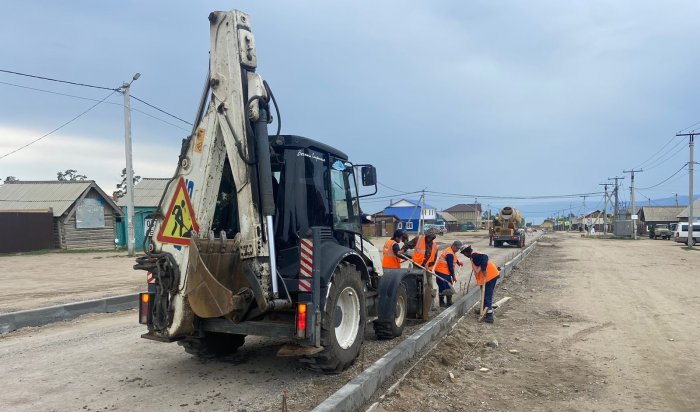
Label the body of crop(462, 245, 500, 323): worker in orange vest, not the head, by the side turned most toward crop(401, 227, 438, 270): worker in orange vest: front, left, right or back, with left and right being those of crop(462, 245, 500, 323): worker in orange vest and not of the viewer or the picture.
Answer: right

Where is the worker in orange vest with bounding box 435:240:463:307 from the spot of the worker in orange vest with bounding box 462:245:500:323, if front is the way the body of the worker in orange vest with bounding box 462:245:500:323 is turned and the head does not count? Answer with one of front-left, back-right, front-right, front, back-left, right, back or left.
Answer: front-right

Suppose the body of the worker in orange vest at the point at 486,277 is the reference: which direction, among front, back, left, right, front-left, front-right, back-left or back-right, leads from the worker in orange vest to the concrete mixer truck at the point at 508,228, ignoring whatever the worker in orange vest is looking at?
right

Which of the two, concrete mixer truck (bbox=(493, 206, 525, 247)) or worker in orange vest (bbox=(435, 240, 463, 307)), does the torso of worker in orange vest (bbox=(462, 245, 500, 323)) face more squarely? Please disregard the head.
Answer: the worker in orange vest

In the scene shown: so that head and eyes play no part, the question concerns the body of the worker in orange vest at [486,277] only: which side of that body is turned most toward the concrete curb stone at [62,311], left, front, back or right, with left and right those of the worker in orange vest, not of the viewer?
front

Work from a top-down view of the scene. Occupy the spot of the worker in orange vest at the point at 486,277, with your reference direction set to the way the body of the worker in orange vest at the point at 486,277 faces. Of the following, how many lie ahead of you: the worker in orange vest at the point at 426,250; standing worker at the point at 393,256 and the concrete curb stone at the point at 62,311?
3

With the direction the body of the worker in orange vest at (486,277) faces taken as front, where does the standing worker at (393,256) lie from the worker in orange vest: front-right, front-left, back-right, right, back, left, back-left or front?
front

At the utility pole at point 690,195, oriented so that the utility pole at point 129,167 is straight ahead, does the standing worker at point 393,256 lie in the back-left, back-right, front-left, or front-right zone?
front-left

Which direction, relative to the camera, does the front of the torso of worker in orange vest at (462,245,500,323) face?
to the viewer's left
